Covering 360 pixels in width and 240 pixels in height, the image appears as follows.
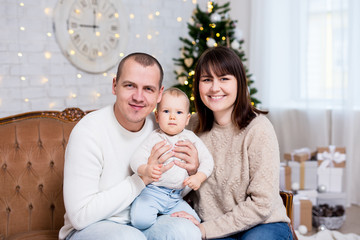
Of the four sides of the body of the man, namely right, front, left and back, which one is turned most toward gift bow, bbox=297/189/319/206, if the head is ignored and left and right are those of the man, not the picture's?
left

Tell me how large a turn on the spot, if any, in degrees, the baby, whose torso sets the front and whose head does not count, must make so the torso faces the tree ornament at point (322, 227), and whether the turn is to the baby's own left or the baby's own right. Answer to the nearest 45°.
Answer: approximately 135° to the baby's own left

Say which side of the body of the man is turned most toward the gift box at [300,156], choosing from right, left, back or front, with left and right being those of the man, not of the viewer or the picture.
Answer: left

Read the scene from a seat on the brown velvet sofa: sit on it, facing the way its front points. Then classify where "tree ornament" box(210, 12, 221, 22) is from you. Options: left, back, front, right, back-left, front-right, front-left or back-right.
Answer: back-left

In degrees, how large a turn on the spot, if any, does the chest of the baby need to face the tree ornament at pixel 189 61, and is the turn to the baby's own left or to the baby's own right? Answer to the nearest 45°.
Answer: approximately 180°

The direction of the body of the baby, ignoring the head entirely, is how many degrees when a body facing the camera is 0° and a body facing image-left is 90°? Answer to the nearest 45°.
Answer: approximately 0°

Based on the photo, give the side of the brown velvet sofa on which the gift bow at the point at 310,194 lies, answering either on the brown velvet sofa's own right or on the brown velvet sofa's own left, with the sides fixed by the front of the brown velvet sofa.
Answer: on the brown velvet sofa's own left

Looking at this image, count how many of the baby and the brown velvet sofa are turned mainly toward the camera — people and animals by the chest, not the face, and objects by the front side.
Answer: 2

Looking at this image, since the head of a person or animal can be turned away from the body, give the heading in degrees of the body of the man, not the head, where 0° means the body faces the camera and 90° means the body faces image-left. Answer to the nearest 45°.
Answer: approximately 315°

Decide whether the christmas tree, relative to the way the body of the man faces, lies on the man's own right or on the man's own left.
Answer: on the man's own left
